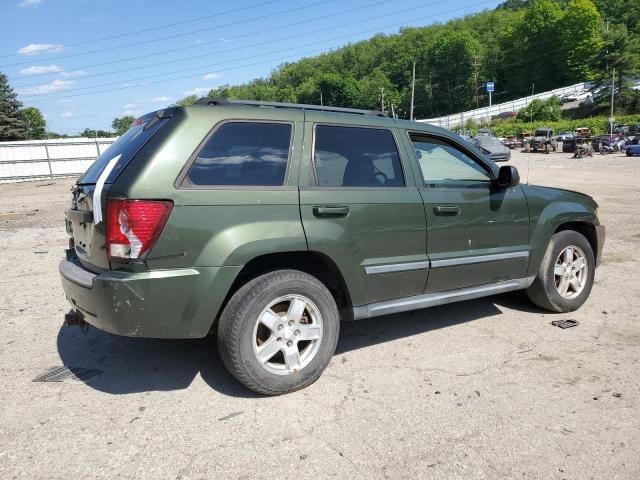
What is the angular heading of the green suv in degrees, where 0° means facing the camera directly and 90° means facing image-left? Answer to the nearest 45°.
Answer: approximately 225°

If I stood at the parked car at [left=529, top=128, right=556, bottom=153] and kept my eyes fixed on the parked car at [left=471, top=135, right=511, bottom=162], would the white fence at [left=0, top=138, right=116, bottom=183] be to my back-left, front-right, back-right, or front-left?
front-right

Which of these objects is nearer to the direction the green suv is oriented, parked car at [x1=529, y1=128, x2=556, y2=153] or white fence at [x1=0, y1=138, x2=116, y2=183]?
the parked car

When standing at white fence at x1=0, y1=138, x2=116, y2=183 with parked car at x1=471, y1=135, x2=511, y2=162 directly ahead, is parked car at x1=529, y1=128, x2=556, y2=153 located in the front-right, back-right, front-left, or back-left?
front-left

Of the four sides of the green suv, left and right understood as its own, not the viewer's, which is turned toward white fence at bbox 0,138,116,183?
left

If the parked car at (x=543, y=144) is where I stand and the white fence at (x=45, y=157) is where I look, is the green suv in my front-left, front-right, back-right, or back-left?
front-left

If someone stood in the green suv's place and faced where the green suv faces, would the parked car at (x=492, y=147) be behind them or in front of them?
in front

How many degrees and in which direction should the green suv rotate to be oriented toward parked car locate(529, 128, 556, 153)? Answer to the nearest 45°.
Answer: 0° — it already faces it

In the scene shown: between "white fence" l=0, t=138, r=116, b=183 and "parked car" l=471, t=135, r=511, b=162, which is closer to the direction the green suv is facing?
the parked car
